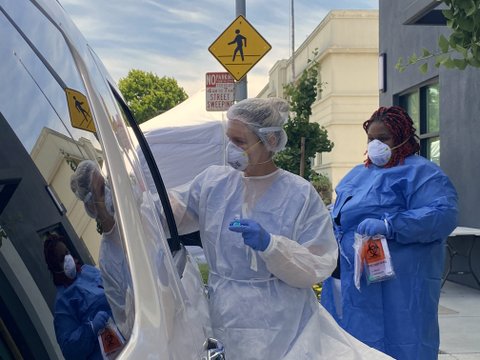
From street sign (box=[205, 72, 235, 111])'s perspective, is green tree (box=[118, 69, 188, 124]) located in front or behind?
behind

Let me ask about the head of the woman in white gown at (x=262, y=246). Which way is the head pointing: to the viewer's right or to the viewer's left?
to the viewer's left

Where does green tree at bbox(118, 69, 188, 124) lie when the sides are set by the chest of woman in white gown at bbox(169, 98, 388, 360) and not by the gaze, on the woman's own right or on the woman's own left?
on the woman's own right

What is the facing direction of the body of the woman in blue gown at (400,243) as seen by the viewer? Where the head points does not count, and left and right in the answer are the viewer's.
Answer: facing the viewer and to the left of the viewer

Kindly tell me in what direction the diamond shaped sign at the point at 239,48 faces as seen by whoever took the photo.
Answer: facing the viewer

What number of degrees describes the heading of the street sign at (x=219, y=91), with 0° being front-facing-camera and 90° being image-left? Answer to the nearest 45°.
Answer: approximately 0°

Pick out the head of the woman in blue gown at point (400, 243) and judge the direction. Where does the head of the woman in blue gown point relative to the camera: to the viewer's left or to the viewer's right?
to the viewer's left

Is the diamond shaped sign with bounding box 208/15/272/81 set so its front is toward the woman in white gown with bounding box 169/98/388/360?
yes

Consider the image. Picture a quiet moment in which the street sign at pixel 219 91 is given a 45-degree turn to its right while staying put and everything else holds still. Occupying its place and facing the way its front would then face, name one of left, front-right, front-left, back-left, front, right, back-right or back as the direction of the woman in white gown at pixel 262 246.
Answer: front-left
